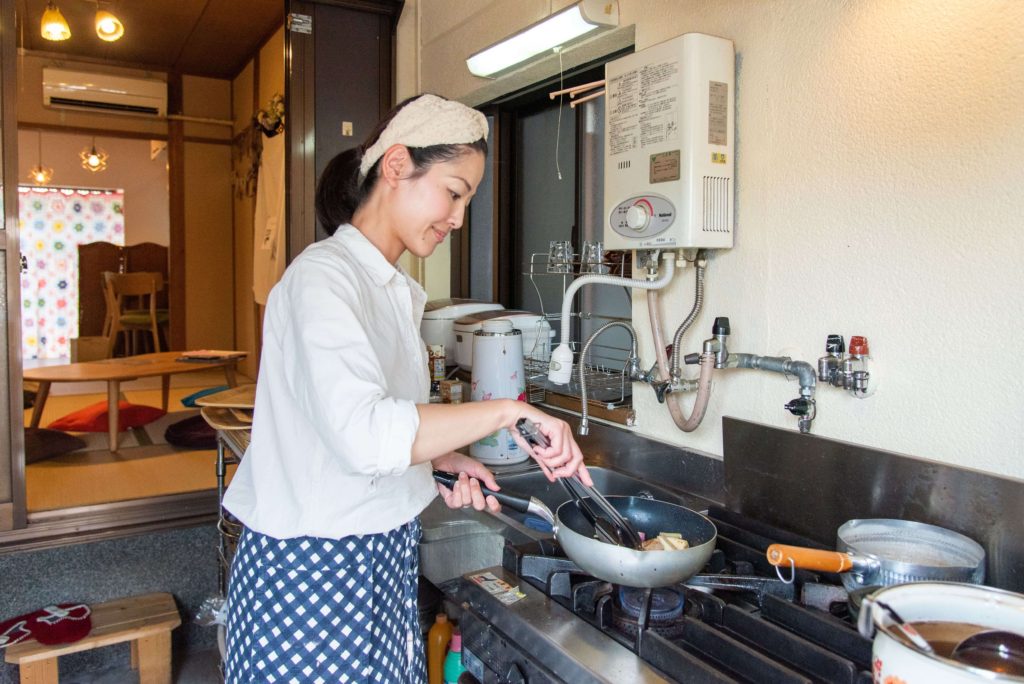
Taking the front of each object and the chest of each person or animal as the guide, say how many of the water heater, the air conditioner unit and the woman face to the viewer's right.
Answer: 1

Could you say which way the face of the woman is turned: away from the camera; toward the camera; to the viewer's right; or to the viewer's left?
to the viewer's right

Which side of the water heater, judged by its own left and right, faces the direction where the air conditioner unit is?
right

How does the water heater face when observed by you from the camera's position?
facing the viewer and to the left of the viewer

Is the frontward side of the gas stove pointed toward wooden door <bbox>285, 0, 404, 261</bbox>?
no

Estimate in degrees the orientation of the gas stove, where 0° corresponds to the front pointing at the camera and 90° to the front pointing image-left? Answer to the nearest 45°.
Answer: approximately 45°

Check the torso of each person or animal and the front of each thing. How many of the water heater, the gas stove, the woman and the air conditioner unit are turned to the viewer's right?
1

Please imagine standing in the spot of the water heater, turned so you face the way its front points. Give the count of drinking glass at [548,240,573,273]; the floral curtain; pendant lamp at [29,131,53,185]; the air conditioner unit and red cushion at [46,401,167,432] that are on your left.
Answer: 0

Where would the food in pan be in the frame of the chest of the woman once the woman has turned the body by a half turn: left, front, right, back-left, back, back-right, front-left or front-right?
back

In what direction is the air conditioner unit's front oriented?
toward the camera

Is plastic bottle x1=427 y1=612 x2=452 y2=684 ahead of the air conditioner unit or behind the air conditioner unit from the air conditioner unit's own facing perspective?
ahead

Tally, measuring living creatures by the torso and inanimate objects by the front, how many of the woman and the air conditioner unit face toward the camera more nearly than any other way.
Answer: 1

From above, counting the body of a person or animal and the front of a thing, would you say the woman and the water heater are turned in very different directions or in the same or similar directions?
very different directions

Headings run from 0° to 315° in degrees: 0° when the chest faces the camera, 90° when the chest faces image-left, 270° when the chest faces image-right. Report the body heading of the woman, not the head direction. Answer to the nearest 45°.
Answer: approximately 270°
